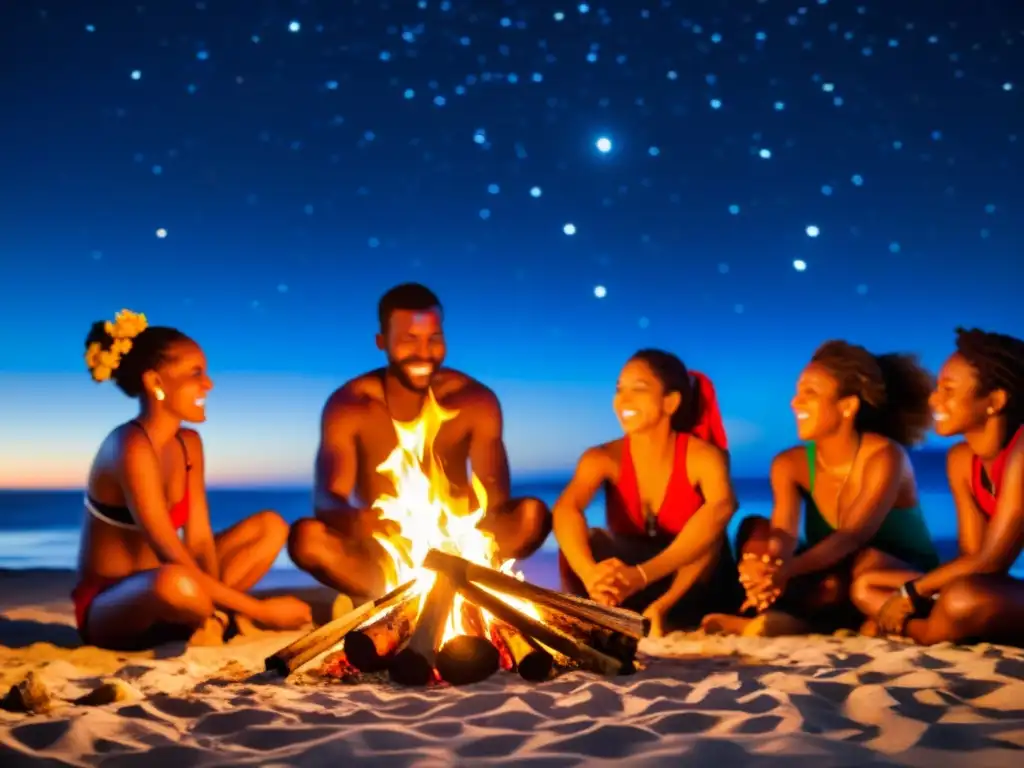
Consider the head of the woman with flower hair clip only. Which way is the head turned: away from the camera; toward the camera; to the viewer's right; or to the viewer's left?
to the viewer's right

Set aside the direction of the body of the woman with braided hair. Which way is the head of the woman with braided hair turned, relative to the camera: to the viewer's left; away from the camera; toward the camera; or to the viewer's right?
to the viewer's left

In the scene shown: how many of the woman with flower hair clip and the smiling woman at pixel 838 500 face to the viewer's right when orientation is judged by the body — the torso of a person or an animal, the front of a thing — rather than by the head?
1

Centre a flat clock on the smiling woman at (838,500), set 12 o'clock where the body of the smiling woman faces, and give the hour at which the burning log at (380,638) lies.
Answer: The burning log is roughly at 12 o'clock from the smiling woman.

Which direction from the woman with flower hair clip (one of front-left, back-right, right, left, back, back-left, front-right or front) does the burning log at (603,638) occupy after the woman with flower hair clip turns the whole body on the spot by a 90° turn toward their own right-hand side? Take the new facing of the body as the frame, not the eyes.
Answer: front-left

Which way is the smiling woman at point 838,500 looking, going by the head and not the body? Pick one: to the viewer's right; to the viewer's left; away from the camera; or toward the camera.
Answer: to the viewer's left

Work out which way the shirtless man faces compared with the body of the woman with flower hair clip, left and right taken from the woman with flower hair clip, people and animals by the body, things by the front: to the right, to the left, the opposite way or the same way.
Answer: to the right

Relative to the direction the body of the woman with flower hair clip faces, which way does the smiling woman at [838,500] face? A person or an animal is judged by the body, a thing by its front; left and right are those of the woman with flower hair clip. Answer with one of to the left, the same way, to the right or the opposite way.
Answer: the opposite way

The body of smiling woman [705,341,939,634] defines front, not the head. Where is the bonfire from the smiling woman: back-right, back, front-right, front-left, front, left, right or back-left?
front

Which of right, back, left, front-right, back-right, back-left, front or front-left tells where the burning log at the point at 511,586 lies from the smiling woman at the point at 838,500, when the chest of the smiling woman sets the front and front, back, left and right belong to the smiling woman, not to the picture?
front

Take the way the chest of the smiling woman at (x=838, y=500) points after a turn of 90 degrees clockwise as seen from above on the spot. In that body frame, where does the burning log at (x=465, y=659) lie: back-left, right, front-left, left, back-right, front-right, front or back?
left

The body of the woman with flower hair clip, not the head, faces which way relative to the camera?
to the viewer's right

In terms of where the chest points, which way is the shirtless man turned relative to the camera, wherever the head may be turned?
toward the camera

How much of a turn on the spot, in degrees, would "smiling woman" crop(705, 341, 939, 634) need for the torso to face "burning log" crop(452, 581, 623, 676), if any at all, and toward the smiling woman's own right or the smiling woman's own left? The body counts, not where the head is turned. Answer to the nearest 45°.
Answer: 0° — they already face it

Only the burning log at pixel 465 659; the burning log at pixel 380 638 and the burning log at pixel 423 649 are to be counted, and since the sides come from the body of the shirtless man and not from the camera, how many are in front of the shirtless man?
3
